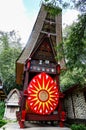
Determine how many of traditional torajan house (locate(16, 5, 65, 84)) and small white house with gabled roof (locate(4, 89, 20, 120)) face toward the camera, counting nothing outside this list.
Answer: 2

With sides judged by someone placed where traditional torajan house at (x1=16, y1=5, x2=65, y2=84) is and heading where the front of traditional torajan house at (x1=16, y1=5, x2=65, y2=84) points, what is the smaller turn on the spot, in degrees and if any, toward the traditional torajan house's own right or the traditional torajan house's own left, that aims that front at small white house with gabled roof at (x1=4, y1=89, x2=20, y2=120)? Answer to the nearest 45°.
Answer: approximately 135° to the traditional torajan house's own right

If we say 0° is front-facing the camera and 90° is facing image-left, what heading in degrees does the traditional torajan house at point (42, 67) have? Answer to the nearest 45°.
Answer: approximately 0°

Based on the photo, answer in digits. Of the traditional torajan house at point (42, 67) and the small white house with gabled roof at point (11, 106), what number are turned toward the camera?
2
